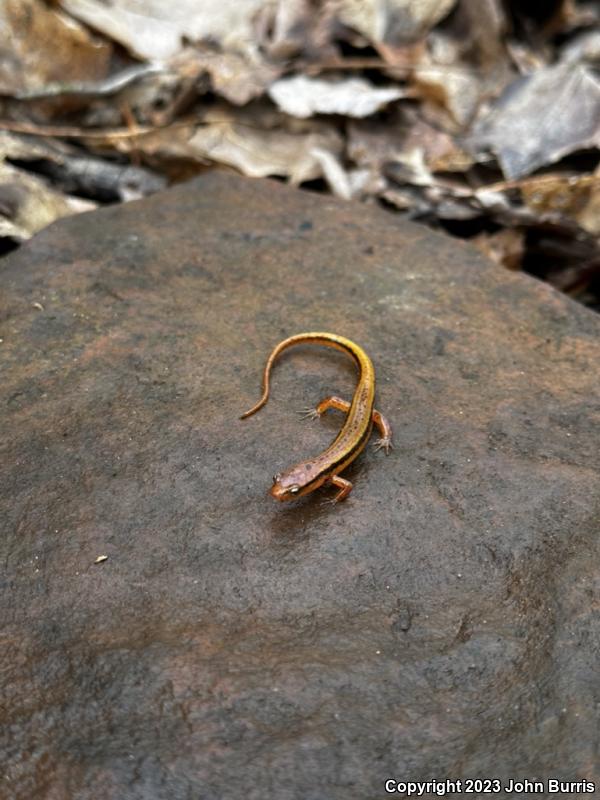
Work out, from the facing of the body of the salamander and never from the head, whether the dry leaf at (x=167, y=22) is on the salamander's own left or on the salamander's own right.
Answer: on the salamander's own right

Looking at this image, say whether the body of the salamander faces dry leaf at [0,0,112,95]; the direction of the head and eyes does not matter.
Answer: no

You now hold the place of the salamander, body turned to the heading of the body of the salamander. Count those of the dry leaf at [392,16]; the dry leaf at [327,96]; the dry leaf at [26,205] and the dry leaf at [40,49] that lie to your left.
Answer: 0

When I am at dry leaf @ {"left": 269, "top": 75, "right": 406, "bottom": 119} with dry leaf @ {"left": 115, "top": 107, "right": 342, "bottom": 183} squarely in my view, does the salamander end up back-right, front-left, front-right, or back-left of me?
front-left

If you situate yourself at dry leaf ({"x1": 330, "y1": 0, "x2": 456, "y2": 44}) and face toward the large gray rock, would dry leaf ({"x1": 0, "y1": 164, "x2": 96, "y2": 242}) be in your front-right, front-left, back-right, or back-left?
front-right

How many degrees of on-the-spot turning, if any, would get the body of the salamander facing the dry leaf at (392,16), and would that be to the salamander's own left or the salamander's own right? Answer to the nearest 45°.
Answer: approximately 135° to the salamander's own right

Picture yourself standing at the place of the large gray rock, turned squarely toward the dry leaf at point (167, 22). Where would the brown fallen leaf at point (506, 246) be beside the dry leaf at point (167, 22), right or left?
right

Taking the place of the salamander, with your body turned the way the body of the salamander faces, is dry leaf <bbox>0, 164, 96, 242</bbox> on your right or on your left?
on your right

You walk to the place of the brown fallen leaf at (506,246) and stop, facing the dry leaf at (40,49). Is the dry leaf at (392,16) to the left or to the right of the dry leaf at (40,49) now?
right

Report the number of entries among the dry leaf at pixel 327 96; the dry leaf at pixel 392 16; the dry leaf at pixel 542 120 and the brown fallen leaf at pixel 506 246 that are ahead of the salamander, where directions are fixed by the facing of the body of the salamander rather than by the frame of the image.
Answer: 0

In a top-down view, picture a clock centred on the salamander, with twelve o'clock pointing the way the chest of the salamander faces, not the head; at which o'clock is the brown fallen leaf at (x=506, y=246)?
The brown fallen leaf is roughly at 5 o'clock from the salamander.

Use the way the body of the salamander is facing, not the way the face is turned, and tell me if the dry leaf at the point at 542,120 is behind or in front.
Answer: behind

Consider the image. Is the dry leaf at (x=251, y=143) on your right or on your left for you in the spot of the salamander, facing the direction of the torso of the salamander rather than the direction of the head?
on your right

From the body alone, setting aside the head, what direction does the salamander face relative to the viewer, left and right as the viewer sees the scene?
facing the viewer and to the left of the viewer
